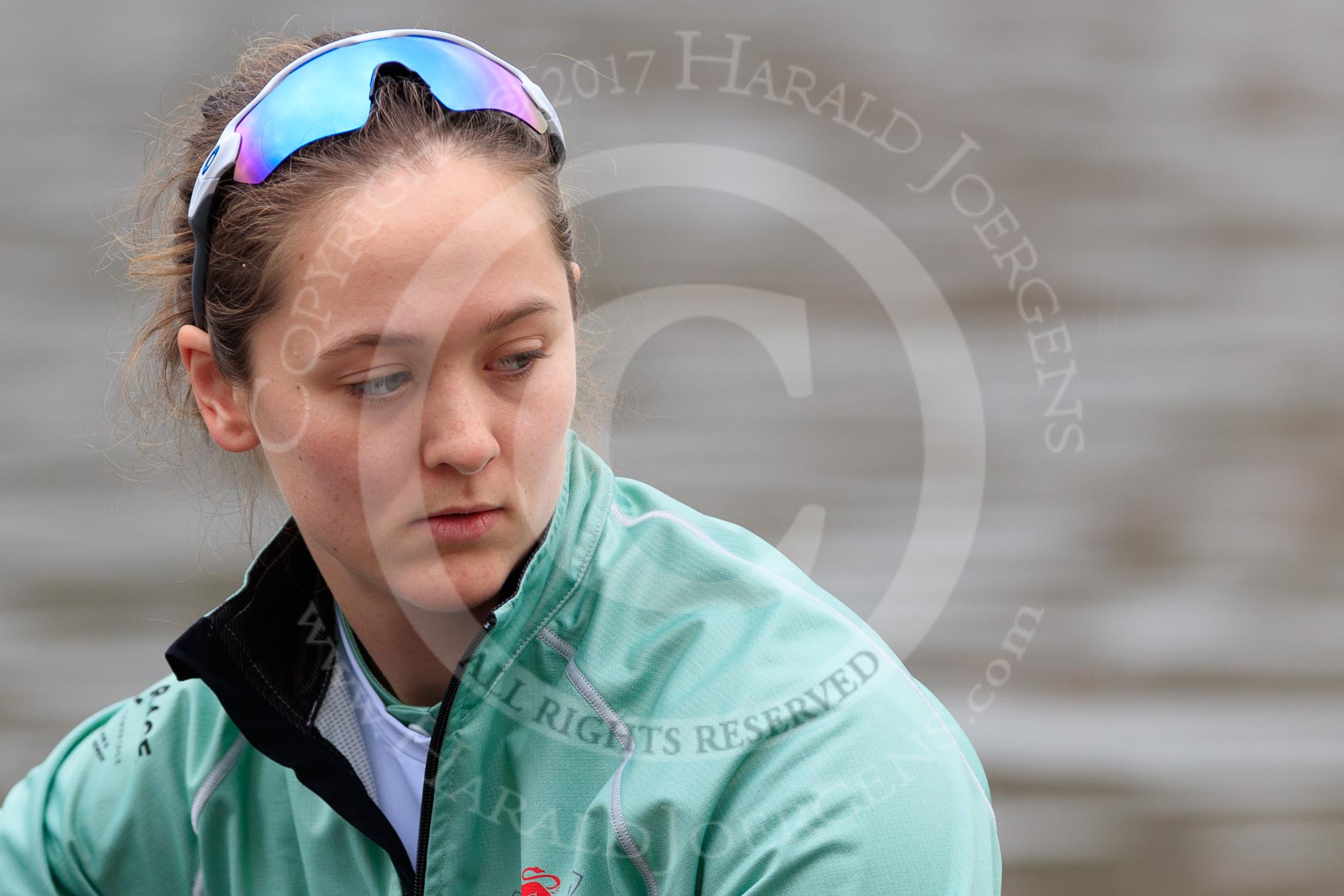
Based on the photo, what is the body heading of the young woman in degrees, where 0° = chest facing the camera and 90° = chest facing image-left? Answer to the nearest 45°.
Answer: approximately 0°
